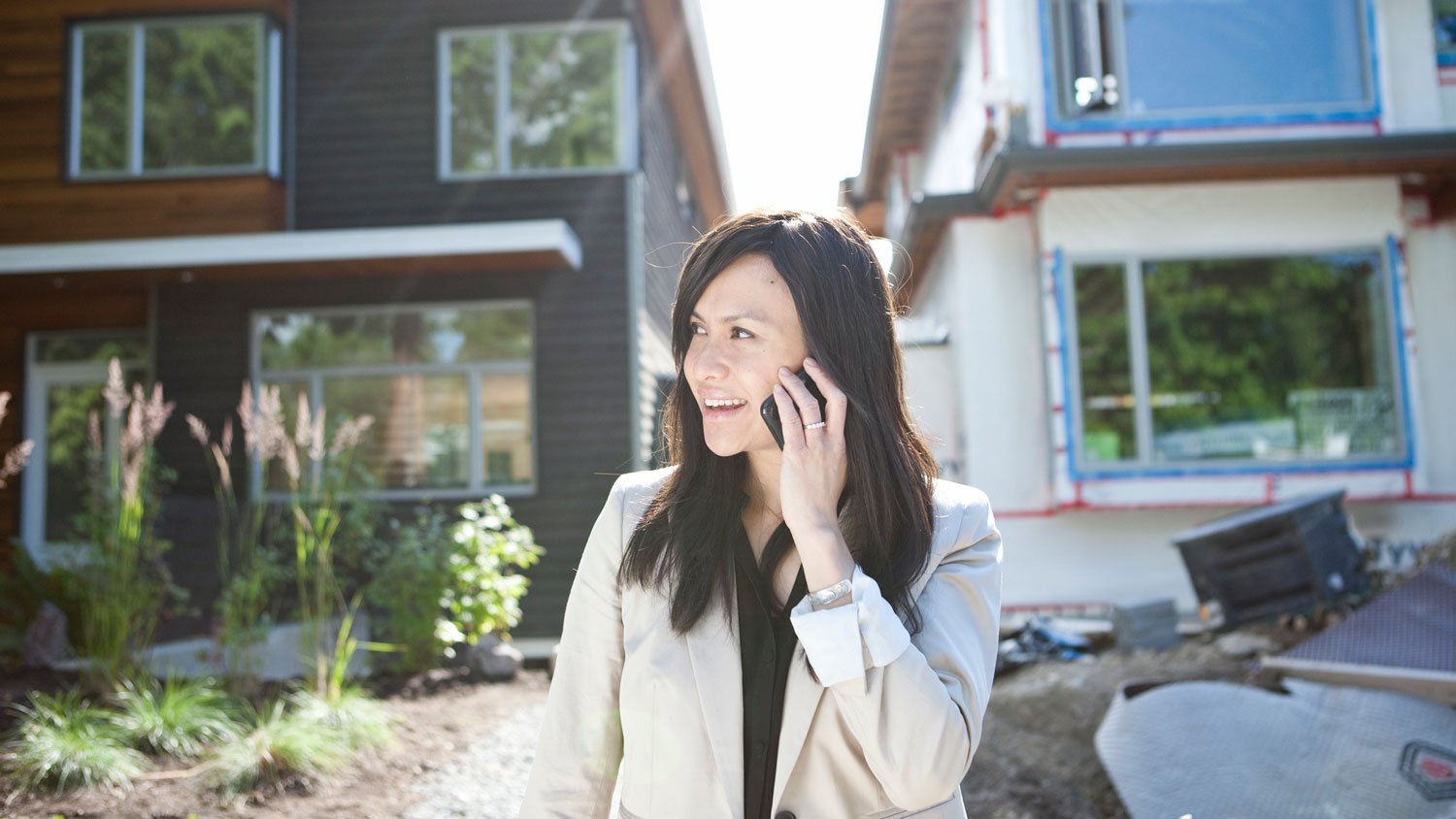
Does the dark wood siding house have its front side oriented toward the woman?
yes

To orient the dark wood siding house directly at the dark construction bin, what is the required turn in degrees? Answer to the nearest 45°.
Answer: approximately 45° to its left

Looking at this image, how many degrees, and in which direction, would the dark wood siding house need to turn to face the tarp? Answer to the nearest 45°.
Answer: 0° — it already faces it

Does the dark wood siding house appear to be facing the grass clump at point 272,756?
yes

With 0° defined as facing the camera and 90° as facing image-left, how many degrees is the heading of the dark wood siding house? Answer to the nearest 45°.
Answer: approximately 0°
